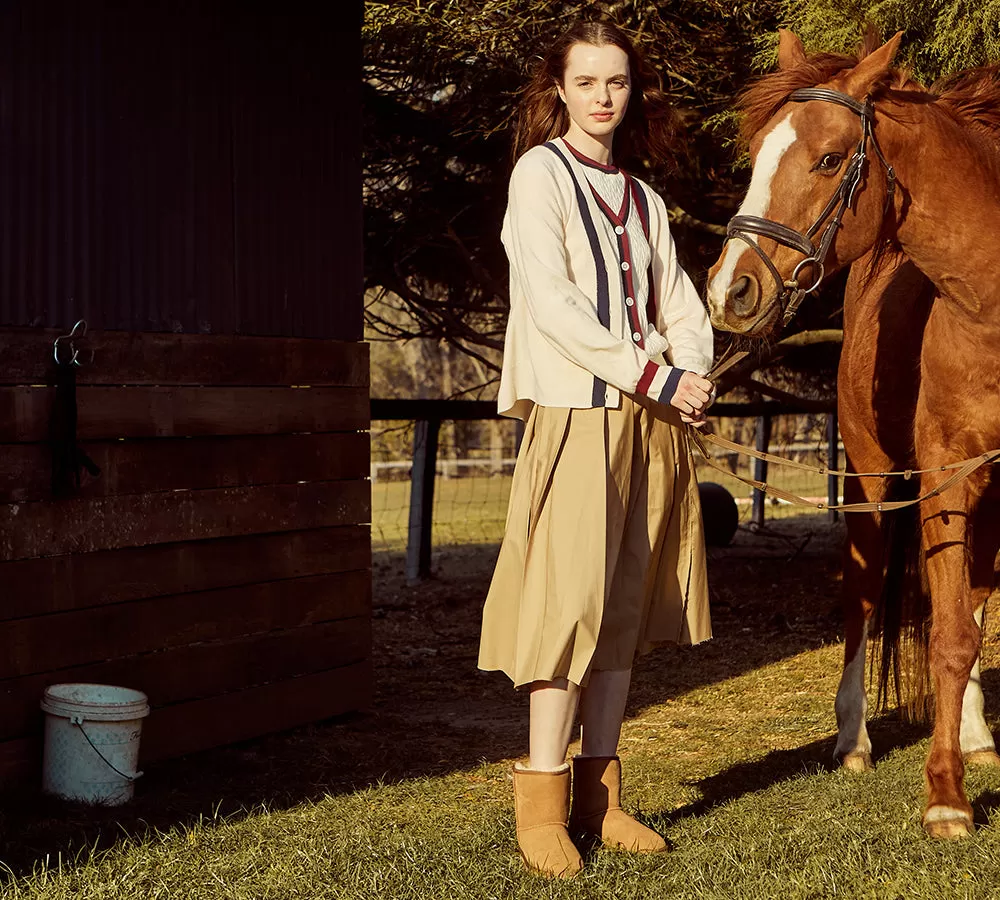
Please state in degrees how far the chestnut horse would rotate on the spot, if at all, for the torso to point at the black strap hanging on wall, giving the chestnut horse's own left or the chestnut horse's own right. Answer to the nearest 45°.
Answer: approximately 45° to the chestnut horse's own right

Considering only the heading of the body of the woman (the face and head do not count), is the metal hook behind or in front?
behind

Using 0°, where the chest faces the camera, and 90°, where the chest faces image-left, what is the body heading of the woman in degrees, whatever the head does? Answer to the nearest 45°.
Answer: approximately 315°

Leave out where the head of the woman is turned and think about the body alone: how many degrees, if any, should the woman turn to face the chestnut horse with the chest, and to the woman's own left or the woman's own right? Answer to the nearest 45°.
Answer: approximately 90° to the woman's own left
